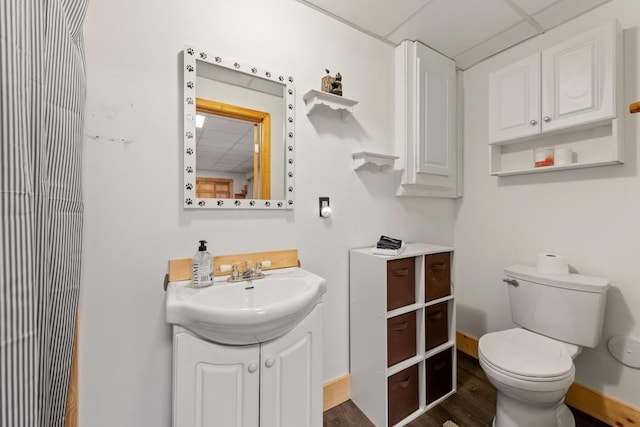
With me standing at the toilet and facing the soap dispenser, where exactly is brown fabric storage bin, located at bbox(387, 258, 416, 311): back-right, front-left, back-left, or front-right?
front-right

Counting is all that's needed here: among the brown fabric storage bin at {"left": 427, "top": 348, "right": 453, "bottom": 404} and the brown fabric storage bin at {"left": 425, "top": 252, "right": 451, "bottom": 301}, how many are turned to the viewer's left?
0

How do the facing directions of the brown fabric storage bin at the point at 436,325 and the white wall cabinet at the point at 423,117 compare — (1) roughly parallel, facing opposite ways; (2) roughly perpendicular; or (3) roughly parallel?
roughly parallel

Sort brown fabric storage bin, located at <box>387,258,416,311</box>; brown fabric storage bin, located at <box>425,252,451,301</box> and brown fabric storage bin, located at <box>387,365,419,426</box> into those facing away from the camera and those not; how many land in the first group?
0

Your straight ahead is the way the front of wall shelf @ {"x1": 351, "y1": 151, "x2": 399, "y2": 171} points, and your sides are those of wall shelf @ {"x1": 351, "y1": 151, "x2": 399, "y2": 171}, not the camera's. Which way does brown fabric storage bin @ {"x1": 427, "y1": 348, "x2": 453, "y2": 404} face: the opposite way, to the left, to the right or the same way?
the same way

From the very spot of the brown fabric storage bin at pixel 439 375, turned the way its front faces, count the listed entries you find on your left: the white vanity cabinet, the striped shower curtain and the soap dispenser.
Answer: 0

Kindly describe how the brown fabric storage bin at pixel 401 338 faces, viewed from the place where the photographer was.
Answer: facing the viewer and to the right of the viewer

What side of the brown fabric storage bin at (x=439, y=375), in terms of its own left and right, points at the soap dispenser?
right

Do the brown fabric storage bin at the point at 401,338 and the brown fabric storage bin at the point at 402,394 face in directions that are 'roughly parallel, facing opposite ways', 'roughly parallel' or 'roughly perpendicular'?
roughly parallel

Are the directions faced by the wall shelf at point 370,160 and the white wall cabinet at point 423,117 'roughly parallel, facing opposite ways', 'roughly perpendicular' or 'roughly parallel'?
roughly parallel
